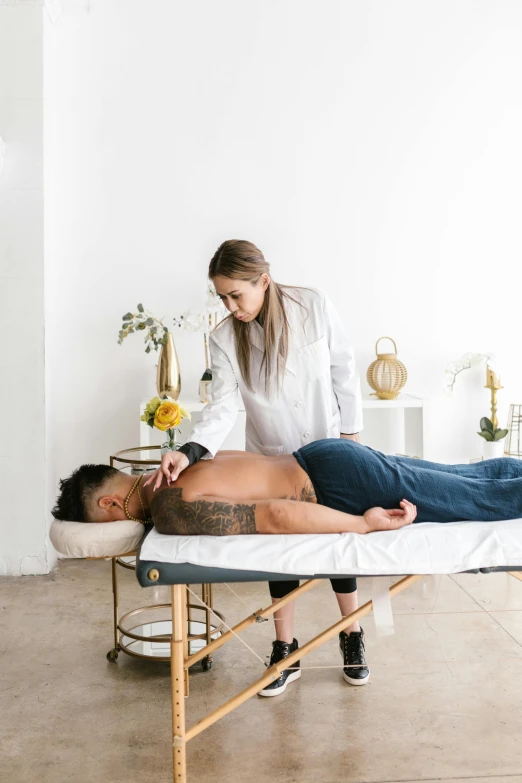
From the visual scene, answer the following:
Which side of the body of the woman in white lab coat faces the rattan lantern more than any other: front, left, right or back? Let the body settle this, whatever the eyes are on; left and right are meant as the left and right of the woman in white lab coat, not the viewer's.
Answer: back

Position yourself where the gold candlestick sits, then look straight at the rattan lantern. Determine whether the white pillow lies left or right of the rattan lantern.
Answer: left

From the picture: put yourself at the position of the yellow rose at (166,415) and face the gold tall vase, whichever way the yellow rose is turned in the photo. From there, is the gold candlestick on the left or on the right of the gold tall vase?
right

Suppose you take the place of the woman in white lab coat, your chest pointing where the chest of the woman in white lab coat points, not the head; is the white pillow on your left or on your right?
on your right

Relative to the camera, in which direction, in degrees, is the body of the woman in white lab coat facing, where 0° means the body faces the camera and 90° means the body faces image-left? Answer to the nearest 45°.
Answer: approximately 0°

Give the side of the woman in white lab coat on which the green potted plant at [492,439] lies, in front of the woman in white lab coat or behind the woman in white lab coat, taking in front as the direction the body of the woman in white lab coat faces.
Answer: behind

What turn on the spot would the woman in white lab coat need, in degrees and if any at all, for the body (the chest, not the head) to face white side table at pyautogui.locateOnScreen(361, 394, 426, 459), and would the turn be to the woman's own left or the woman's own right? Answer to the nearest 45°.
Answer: approximately 180°

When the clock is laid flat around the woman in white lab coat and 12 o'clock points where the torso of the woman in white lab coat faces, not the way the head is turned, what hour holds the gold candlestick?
The gold candlestick is roughly at 7 o'clock from the woman in white lab coat.
